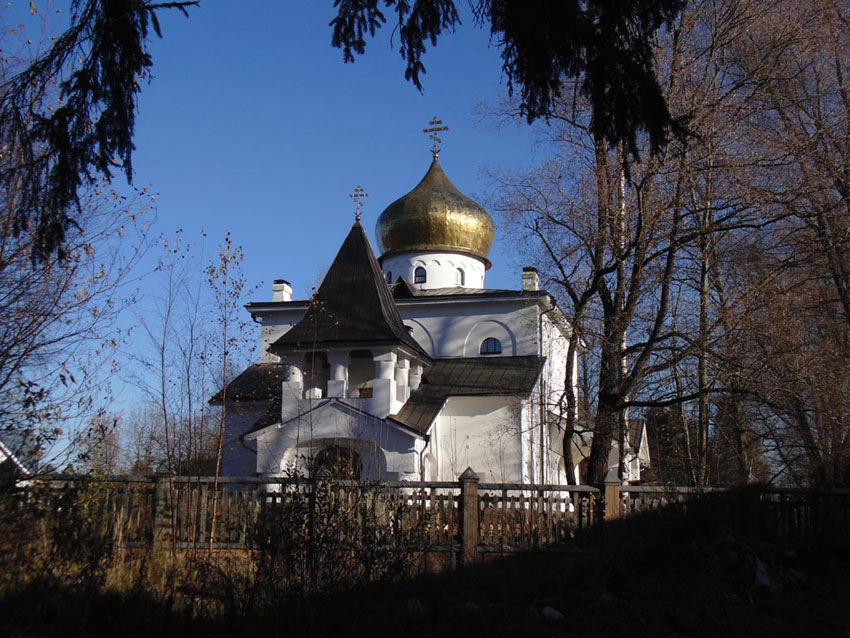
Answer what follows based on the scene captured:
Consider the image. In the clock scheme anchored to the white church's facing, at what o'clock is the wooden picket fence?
The wooden picket fence is roughly at 12 o'clock from the white church.

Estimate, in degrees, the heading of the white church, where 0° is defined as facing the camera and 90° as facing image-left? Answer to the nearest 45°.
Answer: approximately 0°
